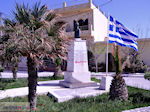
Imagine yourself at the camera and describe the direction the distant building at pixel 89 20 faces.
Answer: facing the viewer and to the left of the viewer

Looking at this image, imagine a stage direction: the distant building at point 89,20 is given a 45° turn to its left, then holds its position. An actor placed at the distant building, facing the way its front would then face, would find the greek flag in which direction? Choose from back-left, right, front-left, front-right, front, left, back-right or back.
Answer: front

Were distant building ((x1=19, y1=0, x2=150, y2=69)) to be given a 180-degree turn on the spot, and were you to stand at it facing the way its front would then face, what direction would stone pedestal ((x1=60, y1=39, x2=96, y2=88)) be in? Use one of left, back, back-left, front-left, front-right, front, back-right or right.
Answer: back-right
